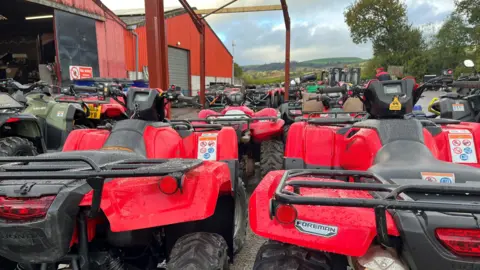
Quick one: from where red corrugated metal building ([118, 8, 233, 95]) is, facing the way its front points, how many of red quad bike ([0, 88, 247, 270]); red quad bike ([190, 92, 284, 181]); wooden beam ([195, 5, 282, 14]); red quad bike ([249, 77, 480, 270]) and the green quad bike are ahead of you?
5

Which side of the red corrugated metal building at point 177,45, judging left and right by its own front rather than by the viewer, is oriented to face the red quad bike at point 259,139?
front

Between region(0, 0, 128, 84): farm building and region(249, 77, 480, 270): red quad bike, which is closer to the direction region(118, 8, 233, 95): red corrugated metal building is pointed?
the red quad bike

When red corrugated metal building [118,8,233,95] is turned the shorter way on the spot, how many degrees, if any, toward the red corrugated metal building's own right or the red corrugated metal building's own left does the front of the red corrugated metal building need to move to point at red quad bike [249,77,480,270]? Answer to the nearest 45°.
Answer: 0° — it already faces it

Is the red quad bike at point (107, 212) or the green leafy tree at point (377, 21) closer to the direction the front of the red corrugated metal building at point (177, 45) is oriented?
the red quad bike

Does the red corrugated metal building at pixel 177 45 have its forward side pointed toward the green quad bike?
yes

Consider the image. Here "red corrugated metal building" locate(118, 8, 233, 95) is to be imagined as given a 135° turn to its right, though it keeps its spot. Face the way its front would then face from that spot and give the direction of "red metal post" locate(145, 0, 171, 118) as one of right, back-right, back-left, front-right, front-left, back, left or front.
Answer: back-left

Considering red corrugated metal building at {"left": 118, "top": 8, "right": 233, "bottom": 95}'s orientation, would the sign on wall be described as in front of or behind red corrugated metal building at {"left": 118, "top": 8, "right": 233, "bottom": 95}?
in front

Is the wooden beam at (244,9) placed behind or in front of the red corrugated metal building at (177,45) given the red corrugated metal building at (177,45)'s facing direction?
in front

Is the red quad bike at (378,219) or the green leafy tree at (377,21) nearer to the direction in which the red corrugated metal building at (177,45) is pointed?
the red quad bike

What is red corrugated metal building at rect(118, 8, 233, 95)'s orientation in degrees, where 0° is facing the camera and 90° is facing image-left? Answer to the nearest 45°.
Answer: approximately 0°
